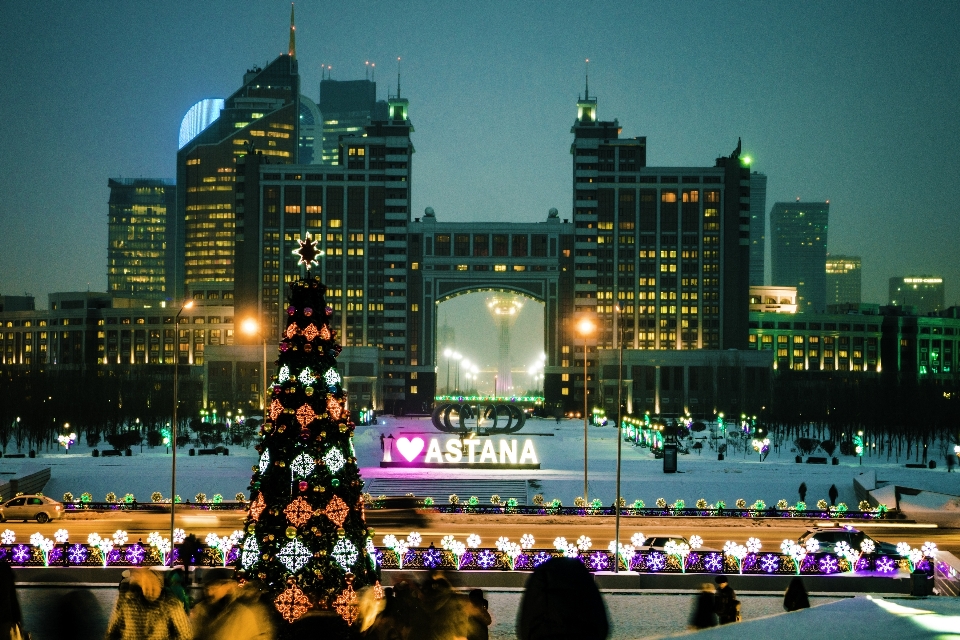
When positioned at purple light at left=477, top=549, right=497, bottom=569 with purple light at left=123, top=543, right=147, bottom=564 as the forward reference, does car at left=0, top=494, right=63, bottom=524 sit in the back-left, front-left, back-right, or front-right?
front-right

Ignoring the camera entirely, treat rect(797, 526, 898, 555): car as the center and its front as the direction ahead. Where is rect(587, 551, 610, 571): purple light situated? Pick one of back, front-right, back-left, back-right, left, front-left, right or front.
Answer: back-right

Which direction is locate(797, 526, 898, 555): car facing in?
to the viewer's right

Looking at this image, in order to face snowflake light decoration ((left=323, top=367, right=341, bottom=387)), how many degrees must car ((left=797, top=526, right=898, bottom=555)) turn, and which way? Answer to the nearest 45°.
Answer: approximately 135° to its right

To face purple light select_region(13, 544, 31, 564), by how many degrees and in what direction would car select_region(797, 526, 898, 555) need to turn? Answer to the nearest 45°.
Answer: approximately 135° to its right

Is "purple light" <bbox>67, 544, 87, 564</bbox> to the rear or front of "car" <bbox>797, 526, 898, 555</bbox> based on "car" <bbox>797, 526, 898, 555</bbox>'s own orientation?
to the rear

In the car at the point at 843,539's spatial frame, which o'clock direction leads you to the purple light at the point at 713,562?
The purple light is roughly at 4 o'clock from the car.

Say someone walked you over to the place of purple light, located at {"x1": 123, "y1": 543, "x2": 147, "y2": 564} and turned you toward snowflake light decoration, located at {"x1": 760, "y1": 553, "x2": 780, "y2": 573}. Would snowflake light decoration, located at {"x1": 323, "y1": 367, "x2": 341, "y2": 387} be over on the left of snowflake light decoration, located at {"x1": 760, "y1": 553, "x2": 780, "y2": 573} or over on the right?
right

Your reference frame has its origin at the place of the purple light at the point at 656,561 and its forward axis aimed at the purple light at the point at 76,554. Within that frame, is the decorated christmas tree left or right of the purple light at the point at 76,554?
left

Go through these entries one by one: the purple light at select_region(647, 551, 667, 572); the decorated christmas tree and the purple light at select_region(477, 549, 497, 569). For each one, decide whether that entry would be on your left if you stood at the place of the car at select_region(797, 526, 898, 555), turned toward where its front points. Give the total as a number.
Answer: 0

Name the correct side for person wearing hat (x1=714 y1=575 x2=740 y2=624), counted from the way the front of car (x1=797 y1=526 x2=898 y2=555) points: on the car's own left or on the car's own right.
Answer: on the car's own right
